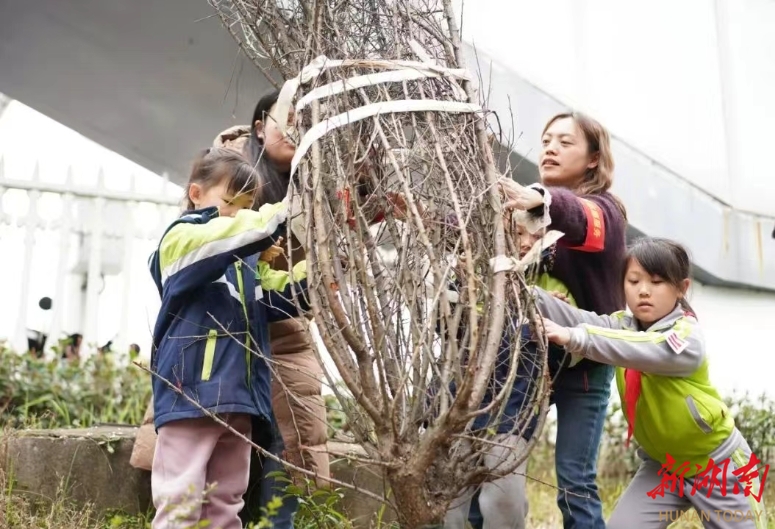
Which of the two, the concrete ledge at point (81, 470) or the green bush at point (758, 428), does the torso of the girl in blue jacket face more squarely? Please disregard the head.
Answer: the green bush

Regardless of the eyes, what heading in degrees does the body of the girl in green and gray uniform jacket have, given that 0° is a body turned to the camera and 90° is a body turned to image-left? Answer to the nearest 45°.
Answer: approximately 45°

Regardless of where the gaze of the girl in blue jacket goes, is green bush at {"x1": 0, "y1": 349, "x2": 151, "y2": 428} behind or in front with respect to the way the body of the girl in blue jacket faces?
behind

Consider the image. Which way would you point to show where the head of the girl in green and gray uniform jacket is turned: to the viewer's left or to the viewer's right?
to the viewer's left

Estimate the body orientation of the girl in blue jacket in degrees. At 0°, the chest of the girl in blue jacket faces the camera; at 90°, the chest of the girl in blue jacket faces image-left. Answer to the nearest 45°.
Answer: approximately 315°

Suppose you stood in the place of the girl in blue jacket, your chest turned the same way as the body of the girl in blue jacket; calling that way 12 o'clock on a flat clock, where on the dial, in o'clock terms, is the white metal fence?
The white metal fence is roughly at 7 o'clock from the girl in blue jacket.
